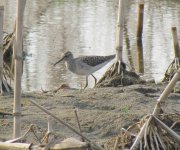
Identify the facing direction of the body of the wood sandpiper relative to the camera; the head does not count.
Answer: to the viewer's left

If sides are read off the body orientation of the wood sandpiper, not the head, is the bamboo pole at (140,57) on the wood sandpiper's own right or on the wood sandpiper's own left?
on the wood sandpiper's own right

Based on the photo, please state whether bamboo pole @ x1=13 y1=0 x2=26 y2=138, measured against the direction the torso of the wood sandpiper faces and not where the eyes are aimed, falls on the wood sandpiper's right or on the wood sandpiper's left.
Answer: on the wood sandpiper's left

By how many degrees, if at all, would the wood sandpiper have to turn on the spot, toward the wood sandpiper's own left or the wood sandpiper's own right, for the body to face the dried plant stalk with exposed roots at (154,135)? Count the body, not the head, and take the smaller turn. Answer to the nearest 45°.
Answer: approximately 90° to the wood sandpiper's own left
